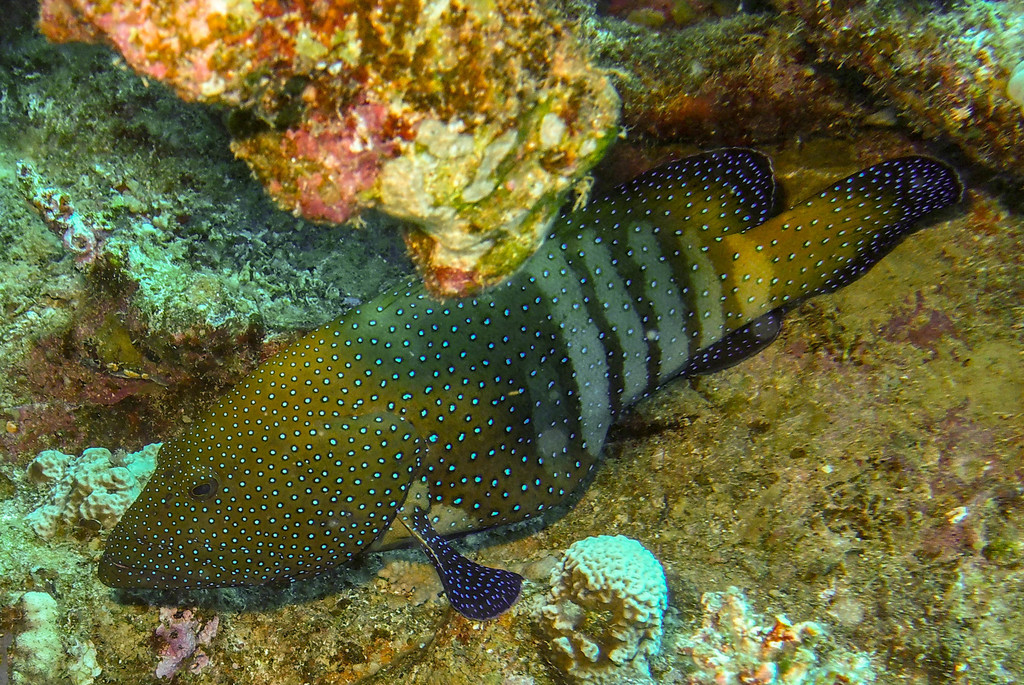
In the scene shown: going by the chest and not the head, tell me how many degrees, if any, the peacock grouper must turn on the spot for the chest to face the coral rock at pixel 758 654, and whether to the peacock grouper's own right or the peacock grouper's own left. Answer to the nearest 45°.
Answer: approximately 90° to the peacock grouper's own left

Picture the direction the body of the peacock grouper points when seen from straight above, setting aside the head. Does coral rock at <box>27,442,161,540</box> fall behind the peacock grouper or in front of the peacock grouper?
in front

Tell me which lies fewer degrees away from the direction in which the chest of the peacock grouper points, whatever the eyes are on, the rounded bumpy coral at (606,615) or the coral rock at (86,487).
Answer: the coral rock

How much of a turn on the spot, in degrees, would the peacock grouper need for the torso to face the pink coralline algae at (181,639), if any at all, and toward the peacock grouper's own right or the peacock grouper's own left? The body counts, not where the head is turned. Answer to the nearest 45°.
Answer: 0° — it already faces it

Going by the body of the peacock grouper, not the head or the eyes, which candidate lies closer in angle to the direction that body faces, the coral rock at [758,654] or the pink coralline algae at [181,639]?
the pink coralline algae

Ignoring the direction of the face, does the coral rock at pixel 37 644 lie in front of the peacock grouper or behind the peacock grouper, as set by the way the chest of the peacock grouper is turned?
in front

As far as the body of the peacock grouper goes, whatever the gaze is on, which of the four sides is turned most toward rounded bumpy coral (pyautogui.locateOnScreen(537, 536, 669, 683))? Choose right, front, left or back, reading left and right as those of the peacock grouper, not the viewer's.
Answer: left

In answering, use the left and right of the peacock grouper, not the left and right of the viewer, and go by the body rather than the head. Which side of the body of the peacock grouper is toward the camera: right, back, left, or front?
left
